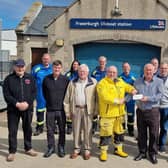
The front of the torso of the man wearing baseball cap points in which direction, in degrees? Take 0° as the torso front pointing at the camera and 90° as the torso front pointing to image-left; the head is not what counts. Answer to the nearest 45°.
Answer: approximately 0°
